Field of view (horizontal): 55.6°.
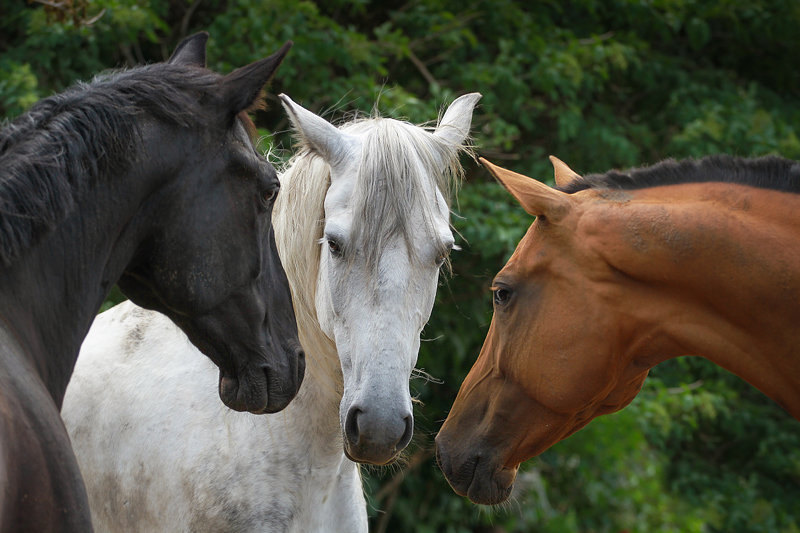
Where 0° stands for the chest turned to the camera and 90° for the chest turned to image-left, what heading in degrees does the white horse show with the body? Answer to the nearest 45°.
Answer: approximately 315°

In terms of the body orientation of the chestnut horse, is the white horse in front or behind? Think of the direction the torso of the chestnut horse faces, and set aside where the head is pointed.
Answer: in front

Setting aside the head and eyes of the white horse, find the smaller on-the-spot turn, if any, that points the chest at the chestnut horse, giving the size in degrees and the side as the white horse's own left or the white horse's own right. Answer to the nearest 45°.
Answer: approximately 45° to the white horse's own left

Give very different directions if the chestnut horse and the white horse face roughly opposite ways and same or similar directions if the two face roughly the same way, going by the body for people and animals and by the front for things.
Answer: very different directions

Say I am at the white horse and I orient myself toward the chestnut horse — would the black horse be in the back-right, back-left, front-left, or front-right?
back-right

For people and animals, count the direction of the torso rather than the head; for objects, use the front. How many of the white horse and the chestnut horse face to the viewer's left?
1

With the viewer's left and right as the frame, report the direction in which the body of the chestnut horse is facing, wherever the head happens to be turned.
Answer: facing to the left of the viewer

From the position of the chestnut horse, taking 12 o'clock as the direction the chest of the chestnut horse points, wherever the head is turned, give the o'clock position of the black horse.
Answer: The black horse is roughly at 11 o'clock from the chestnut horse.
